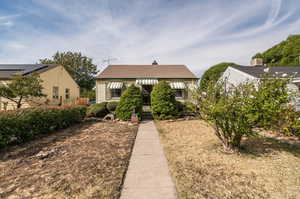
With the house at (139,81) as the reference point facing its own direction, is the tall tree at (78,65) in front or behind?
behind

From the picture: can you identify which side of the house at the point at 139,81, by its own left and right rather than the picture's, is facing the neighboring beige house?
right

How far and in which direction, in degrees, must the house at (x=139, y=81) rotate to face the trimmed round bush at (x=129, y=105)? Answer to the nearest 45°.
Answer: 0° — it already faces it

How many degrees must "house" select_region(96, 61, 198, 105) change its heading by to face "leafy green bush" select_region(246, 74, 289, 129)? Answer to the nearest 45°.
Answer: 0° — it already faces it

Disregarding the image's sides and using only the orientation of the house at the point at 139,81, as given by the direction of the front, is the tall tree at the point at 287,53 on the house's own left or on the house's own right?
on the house's own left

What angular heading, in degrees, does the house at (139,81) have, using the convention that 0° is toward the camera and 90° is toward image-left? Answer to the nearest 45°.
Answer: approximately 0°

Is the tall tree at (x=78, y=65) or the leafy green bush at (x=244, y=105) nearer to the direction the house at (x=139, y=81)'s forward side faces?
the leafy green bush

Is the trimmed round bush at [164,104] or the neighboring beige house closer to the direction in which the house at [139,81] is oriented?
the trimmed round bush

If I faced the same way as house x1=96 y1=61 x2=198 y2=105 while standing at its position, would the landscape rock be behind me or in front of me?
in front

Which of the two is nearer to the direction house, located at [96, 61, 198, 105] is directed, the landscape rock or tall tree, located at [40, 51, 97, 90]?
the landscape rock

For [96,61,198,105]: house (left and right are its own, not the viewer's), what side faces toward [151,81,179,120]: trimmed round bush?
front
